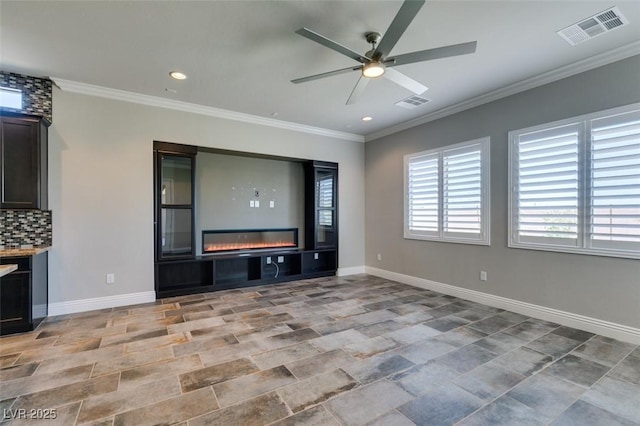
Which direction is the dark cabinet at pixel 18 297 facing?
toward the camera

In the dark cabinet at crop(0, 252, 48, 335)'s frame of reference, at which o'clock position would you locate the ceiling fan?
The ceiling fan is roughly at 11 o'clock from the dark cabinet.

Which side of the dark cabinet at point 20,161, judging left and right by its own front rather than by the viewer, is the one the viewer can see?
front

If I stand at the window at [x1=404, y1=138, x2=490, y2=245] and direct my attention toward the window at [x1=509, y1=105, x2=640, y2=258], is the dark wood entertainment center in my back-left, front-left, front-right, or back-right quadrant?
back-right

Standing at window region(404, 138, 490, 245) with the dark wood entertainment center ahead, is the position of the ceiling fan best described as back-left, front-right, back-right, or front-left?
front-left

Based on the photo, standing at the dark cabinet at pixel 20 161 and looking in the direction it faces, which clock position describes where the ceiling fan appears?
The ceiling fan is roughly at 11 o'clock from the dark cabinet.

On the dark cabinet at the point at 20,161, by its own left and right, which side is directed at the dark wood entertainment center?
left

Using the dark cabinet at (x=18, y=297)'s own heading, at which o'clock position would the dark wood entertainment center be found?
The dark wood entertainment center is roughly at 9 o'clock from the dark cabinet.

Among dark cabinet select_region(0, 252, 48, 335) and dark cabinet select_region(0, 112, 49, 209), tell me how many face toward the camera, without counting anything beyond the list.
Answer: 2

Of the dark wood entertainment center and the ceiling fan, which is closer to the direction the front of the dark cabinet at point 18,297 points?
the ceiling fan

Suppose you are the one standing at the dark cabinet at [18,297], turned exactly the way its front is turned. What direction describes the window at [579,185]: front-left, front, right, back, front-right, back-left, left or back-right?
front-left

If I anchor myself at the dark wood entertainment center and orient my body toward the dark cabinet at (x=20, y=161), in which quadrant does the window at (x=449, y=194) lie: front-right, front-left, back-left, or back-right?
back-left

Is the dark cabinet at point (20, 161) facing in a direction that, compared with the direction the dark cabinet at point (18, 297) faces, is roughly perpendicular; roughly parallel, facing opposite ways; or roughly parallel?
roughly parallel

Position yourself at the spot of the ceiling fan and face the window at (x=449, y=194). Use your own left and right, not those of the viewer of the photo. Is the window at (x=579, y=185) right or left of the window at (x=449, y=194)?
right

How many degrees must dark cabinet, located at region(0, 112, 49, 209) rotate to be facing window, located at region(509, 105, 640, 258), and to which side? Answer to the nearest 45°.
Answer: approximately 45° to its left

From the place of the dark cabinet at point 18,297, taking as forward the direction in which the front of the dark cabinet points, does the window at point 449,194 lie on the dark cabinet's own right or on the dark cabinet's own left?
on the dark cabinet's own left
